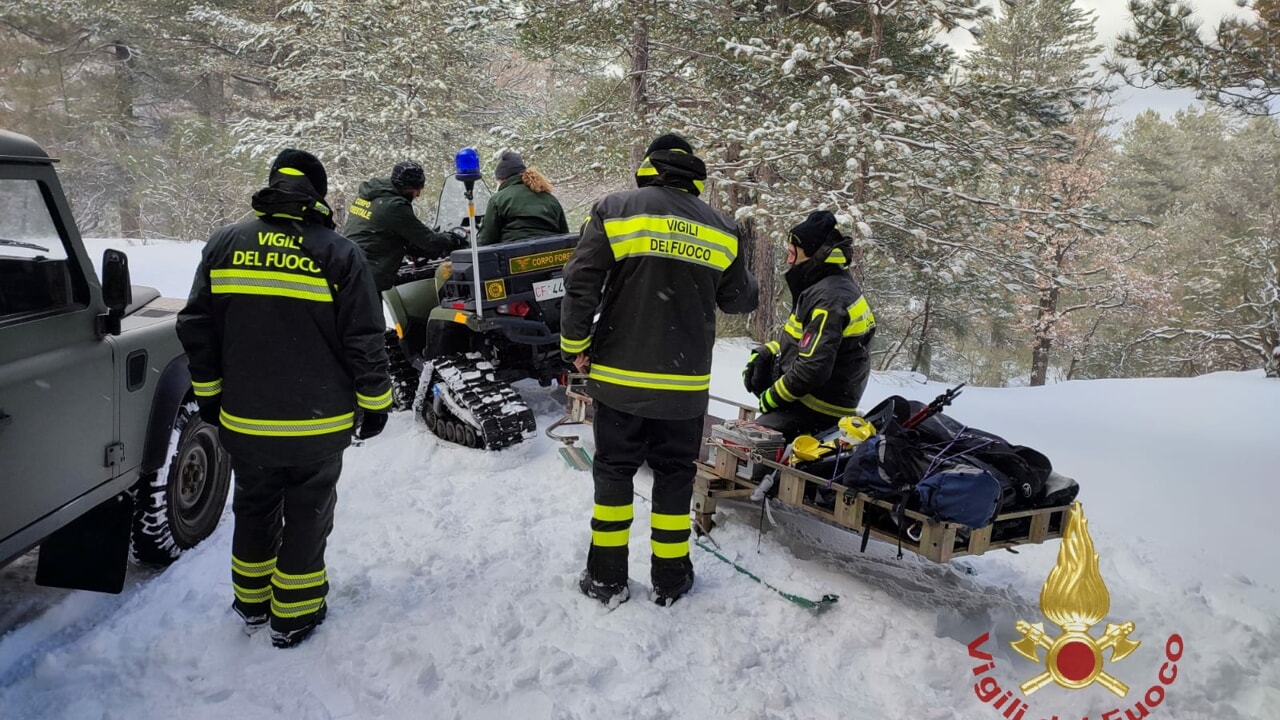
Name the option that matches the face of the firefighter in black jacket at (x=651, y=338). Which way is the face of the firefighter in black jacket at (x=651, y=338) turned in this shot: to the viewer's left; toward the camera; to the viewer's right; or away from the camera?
away from the camera

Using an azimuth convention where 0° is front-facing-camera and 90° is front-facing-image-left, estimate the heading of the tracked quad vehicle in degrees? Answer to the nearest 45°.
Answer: approximately 135°

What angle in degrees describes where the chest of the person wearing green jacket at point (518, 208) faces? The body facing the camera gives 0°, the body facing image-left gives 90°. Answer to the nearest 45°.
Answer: approximately 135°

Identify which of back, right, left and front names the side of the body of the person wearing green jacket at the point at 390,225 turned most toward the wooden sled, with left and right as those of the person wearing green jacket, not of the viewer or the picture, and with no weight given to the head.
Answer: right

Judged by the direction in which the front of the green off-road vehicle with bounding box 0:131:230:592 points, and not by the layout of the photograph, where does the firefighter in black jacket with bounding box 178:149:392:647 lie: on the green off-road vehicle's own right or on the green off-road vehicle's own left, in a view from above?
on the green off-road vehicle's own right

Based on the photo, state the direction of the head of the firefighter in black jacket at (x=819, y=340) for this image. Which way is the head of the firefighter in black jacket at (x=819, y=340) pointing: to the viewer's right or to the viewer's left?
to the viewer's left

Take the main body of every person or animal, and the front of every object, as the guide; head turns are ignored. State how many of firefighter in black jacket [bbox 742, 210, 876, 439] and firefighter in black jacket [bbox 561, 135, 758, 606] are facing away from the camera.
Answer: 1

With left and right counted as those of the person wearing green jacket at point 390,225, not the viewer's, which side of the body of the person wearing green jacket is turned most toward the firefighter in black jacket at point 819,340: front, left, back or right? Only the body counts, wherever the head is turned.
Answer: right

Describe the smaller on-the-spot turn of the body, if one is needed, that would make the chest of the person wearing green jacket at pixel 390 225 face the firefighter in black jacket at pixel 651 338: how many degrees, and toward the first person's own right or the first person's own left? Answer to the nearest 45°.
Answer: approximately 135° to the first person's own right

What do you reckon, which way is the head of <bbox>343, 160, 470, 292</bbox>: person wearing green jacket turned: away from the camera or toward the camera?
away from the camera

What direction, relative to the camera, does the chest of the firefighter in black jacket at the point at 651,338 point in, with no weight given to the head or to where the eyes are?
away from the camera

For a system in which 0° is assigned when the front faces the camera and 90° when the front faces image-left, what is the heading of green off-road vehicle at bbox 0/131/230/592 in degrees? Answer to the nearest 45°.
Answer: approximately 225°

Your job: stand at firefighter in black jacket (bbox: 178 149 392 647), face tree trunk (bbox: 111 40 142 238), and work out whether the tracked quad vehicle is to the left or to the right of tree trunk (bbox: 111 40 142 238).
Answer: right

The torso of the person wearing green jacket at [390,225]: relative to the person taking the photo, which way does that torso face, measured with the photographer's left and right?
facing away from the viewer and to the right of the viewer

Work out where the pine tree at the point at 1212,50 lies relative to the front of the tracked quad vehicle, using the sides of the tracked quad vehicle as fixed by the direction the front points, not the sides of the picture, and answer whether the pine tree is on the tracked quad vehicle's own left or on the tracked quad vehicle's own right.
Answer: on the tracked quad vehicle's own right

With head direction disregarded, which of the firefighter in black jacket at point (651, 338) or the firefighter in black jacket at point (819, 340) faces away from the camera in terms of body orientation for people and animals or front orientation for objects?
the firefighter in black jacket at point (651, 338)

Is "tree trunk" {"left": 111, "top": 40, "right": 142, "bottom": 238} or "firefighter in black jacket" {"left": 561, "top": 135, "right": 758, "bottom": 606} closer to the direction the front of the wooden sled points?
the tree trunk

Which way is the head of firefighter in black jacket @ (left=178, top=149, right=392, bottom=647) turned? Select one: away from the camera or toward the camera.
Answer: away from the camera
